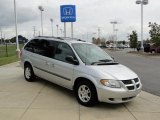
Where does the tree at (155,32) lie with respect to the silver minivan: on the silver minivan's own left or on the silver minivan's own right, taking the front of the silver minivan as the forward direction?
on the silver minivan's own left

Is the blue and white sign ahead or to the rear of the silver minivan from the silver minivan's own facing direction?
to the rear

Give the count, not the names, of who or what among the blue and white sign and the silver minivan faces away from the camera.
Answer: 0

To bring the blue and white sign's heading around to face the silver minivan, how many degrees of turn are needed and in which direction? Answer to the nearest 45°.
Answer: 0° — it already faces it

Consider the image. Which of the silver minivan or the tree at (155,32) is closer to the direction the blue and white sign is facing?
the silver minivan

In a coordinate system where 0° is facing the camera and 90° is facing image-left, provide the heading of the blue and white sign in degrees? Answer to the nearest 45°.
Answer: approximately 0°

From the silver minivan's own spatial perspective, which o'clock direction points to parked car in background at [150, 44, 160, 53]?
The parked car in background is roughly at 8 o'clock from the silver minivan.
